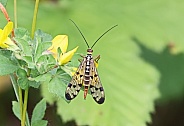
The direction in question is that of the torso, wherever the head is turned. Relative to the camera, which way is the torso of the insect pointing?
away from the camera

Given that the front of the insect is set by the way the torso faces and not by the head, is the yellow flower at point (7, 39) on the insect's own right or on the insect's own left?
on the insect's own left
